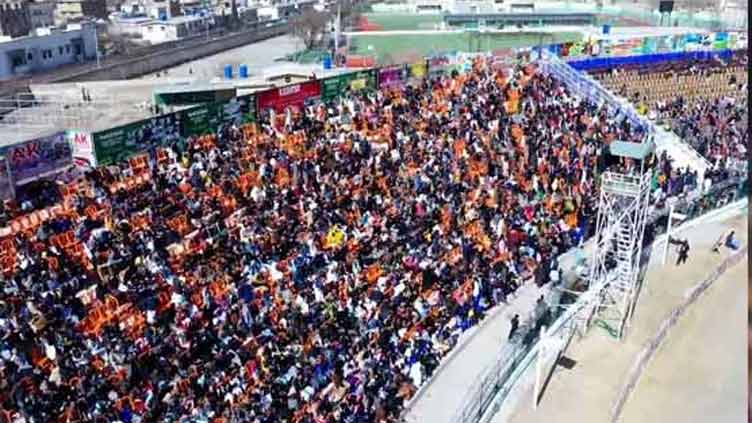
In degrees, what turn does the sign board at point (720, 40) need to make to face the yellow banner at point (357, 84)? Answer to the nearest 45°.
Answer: approximately 45° to its right

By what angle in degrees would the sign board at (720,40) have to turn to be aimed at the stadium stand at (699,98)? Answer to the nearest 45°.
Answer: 0° — it already faces it

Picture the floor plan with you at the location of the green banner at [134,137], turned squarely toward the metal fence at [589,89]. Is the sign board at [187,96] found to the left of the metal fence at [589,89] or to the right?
left

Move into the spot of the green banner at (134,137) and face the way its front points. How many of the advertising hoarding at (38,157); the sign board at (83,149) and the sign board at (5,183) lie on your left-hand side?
0

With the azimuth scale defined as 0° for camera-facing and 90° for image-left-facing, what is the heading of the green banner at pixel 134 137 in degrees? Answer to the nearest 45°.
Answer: approximately 315°

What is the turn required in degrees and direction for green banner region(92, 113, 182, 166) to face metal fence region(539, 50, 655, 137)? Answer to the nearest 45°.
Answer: approximately 45° to its left

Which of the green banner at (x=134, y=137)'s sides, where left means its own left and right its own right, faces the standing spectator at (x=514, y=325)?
front

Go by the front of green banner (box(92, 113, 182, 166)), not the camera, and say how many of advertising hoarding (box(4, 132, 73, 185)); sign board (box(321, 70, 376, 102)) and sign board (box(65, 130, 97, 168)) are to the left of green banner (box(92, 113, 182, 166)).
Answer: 1

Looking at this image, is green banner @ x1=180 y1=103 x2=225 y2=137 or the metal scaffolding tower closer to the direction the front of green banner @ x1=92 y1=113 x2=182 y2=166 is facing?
the metal scaffolding tower

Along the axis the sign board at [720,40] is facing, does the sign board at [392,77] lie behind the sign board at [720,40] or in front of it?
in front

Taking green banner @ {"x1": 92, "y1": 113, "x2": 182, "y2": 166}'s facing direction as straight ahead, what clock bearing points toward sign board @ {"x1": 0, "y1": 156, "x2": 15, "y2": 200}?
The sign board is roughly at 3 o'clock from the green banner.

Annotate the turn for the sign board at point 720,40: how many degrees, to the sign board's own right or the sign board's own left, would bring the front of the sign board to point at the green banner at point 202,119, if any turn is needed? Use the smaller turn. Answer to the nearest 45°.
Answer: approximately 45° to the sign board's own right

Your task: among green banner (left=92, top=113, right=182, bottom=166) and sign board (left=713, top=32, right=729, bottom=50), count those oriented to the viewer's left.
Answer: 0

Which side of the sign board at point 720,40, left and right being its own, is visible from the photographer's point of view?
front

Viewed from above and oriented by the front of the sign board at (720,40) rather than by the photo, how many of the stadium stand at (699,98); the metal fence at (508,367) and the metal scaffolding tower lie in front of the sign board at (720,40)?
3

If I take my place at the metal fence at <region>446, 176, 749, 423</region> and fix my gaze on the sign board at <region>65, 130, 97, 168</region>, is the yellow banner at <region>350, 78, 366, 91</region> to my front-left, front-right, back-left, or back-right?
front-right

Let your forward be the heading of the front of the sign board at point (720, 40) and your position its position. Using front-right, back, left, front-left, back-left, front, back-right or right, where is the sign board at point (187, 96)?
front-right

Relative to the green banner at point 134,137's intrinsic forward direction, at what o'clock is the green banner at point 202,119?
the green banner at point 202,119 is roughly at 9 o'clock from the green banner at point 134,137.

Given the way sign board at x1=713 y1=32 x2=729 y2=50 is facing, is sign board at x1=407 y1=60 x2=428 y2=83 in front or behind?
in front
